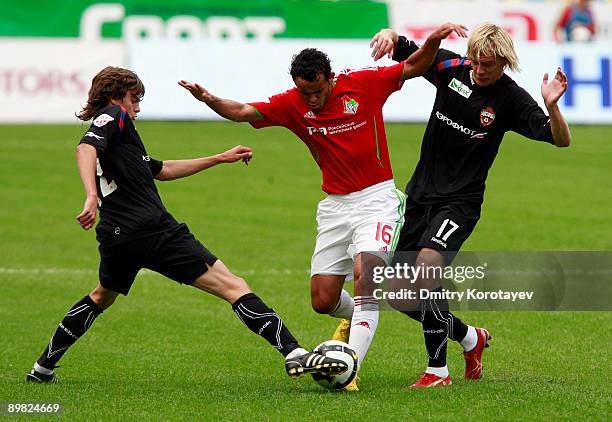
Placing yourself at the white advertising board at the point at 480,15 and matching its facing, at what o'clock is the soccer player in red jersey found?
The soccer player in red jersey is roughly at 12 o'clock from the white advertising board.

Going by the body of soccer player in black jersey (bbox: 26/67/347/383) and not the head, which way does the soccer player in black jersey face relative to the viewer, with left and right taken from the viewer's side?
facing to the right of the viewer

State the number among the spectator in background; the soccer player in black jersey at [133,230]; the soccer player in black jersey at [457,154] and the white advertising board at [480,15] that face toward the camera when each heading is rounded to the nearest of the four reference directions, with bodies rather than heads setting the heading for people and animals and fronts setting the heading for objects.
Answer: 3

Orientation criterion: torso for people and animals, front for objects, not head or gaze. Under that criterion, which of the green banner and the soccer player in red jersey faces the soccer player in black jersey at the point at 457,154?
the green banner

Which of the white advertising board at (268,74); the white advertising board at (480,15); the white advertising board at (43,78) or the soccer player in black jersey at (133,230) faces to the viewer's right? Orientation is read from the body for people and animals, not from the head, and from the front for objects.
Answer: the soccer player in black jersey

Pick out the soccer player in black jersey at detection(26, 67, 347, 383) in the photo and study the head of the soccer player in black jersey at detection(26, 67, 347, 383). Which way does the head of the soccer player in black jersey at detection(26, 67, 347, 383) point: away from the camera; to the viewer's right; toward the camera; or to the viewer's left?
to the viewer's right

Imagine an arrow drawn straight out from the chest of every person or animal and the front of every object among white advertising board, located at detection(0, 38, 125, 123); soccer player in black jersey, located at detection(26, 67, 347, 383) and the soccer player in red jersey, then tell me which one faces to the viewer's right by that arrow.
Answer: the soccer player in black jersey
